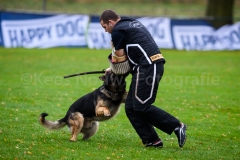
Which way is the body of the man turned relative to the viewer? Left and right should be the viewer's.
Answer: facing to the left of the viewer

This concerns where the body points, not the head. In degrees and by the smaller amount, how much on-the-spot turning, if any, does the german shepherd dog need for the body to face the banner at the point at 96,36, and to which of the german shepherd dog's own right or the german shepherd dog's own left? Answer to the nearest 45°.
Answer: approximately 90° to the german shepherd dog's own left

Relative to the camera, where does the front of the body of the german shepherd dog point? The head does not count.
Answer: to the viewer's right

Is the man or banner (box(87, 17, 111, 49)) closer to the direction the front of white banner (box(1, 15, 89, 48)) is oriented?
the man

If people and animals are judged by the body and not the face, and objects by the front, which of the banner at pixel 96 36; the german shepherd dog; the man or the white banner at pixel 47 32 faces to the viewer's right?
the german shepherd dog

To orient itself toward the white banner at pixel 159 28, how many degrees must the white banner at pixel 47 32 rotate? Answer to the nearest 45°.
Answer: approximately 90° to its left

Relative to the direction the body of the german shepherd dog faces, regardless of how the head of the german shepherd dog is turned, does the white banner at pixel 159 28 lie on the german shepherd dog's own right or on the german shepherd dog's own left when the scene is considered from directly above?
on the german shepherd dog's own left

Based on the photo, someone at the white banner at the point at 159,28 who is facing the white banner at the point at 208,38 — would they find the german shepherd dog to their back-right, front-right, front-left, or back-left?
back-right

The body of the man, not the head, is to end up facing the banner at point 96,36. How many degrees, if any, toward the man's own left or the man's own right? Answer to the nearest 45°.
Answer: approximately 90° to the man's own right
